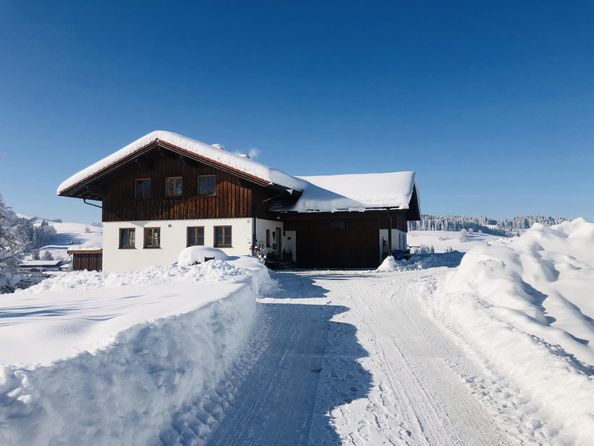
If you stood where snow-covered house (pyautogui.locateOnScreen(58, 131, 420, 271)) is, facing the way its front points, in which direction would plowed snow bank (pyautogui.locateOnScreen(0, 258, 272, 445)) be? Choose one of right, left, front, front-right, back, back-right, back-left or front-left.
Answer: front

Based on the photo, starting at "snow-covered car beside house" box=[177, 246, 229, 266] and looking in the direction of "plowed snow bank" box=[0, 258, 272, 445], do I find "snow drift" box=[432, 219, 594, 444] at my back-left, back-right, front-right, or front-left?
front-left

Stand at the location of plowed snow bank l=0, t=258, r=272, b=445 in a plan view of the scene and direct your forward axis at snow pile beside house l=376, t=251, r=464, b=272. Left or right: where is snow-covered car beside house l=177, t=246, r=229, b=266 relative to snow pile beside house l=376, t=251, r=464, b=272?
left

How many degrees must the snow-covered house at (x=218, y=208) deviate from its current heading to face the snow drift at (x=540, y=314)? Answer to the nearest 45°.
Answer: approximately 45° to its left

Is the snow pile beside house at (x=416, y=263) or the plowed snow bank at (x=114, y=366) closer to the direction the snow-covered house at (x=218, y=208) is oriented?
the plowed snow bank

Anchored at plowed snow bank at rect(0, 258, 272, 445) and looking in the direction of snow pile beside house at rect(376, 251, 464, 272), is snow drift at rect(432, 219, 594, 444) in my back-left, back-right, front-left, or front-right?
front-right

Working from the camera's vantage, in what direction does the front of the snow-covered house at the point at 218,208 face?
facing the viewer

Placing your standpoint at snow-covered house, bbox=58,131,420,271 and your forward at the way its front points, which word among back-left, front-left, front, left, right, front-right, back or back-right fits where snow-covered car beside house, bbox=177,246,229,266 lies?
front
